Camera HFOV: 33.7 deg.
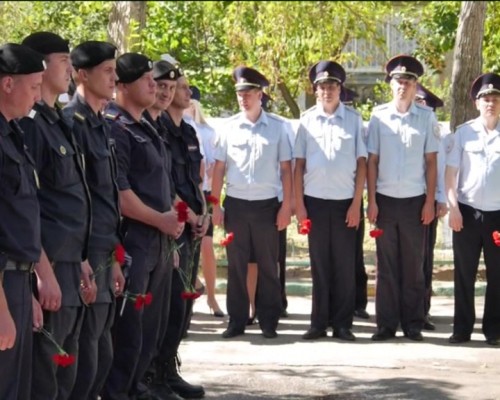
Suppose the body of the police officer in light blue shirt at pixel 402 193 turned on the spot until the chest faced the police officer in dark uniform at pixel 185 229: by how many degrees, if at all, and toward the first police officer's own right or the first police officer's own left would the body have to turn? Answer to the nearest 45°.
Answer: approximately 45° to the first police officer's own right

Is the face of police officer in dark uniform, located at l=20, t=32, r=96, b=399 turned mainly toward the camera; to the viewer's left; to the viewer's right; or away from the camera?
to the viewer's right

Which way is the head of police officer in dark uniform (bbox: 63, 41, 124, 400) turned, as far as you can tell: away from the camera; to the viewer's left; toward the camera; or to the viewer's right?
to the viewer's right

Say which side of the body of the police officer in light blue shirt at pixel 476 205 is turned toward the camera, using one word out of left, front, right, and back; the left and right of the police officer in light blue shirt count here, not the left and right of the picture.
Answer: front

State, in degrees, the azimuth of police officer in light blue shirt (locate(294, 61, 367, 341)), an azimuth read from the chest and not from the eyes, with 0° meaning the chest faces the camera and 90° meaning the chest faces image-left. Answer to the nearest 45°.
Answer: approximately 0°

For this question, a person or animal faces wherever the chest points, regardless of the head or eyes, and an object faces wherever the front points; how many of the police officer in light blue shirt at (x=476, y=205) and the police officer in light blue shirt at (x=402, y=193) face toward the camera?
2

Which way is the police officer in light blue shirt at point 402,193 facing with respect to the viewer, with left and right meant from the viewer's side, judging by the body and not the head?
facing the viewer

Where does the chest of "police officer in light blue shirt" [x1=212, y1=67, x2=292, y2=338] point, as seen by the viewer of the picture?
toward the camera

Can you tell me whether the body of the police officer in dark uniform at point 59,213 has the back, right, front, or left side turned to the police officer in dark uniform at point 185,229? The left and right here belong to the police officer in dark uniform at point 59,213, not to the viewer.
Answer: left

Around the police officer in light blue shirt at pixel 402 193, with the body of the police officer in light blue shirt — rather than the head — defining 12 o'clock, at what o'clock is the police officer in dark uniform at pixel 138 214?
The police officer in dark uniform is roughly at 1 o'clock from the police officer in light blue shirt.

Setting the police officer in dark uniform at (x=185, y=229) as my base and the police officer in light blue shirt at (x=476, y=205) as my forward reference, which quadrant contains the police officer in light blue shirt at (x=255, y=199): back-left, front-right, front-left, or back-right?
front-left

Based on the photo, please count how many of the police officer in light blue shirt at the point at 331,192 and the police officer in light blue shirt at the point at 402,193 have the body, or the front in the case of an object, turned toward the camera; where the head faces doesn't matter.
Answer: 2
